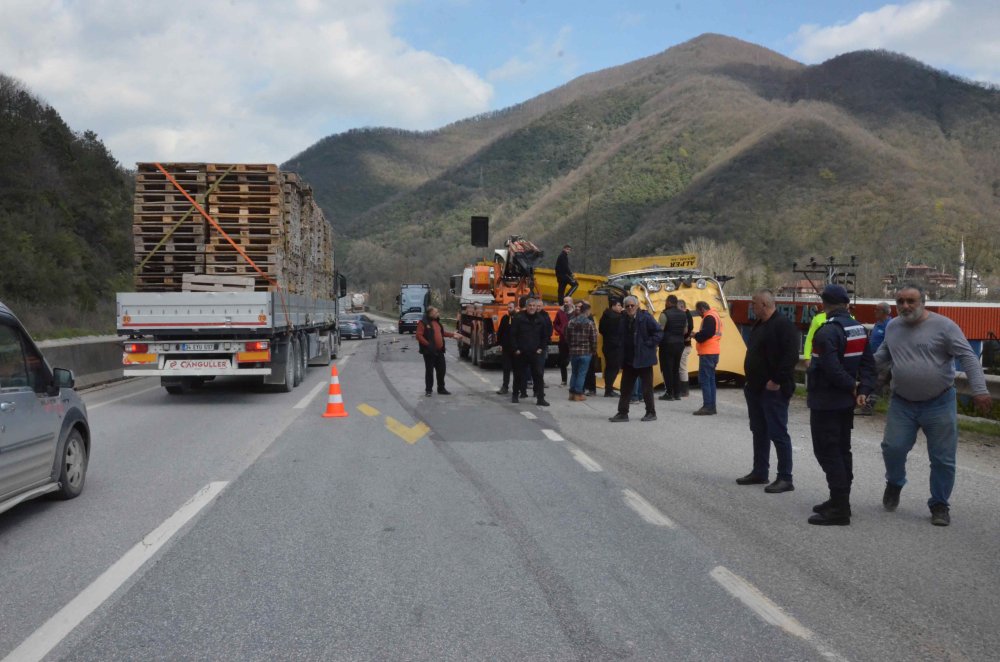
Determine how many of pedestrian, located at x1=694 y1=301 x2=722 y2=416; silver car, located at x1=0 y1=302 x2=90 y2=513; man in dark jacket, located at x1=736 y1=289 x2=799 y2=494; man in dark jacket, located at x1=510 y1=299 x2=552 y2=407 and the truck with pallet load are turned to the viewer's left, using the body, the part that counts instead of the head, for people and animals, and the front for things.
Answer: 2

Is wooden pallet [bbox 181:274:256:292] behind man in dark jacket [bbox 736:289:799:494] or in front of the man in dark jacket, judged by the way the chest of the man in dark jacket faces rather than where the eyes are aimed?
in front

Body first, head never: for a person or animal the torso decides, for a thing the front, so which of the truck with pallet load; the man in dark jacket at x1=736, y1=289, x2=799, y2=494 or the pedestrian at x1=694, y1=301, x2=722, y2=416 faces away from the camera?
the truck with pallet load

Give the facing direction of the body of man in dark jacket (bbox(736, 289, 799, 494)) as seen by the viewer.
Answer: to the viewer's left

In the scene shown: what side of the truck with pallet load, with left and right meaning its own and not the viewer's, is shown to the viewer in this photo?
back

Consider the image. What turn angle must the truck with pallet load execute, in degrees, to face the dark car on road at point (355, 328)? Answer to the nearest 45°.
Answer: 0° — it already faces it

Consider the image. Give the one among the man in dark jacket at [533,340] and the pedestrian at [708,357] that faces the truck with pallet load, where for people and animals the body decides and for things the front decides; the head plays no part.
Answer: the pedestrian

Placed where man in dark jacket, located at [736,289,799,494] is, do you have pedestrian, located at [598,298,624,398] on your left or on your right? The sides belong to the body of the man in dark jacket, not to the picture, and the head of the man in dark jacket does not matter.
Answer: on your right

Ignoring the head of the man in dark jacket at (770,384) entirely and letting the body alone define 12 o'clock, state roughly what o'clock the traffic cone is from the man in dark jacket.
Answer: The traffic cone is roughly at 1 o'clock from the man in dark jacket.

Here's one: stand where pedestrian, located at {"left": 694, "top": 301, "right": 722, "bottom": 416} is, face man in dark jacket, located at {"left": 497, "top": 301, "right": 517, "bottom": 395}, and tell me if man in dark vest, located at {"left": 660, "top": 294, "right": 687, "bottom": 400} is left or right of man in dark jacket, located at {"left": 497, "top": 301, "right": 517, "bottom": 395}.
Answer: right

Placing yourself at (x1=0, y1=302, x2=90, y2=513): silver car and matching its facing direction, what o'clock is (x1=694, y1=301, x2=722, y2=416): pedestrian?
The pedestrian is roughly at 1 o'clock from the silver car.

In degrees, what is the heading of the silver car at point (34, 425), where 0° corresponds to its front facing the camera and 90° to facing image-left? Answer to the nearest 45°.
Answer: approximately 225°

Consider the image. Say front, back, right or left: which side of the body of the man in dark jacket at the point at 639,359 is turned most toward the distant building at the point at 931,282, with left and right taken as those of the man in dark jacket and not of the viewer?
back
